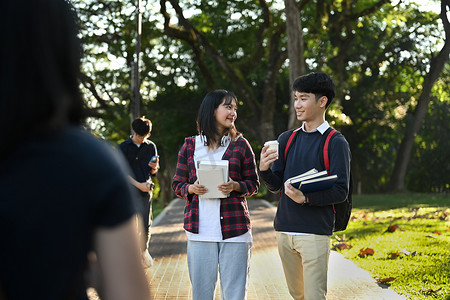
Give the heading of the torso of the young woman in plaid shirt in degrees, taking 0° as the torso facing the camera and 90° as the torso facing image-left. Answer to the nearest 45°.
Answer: approximately 0°

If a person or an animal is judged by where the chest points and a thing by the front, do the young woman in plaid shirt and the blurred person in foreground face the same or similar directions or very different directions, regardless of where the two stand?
very different directions

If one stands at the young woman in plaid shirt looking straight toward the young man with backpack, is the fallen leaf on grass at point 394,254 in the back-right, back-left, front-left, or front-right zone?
front-left

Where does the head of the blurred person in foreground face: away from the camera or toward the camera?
away from the camera

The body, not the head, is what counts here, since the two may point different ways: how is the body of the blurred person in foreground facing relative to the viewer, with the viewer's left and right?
facing away from the viewer

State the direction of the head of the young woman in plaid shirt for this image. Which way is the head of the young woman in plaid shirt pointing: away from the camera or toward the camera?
toward the camera

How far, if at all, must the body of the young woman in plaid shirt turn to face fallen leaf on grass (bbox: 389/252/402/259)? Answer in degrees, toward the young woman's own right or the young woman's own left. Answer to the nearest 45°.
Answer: approximately 135° to the young woman's own left

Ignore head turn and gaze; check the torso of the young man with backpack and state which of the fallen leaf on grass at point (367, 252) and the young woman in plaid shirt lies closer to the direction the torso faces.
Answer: the young woman in plaid shirt

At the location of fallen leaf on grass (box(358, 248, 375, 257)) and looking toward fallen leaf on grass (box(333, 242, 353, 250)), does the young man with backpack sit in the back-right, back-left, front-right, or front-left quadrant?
back-left

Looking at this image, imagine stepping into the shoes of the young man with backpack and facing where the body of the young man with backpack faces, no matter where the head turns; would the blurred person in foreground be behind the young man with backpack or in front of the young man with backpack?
in front

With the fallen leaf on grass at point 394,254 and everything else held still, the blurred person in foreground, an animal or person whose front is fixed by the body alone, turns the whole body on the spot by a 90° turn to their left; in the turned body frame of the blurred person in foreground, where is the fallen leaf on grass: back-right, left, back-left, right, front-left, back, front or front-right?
back-right

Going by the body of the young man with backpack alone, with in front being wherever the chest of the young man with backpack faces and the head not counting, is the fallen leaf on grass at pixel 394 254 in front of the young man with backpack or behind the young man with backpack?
behind

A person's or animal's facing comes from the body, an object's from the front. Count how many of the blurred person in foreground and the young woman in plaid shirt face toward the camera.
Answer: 1

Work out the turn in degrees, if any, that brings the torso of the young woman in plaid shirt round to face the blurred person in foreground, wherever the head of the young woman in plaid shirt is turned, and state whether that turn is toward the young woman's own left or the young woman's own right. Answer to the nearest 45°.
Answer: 0° — they already face them

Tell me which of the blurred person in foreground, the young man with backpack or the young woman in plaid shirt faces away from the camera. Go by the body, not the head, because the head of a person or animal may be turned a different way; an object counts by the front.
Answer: the blurred person in foreground
